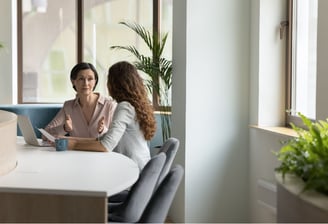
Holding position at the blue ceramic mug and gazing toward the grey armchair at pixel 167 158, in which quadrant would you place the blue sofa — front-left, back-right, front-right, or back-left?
back-left

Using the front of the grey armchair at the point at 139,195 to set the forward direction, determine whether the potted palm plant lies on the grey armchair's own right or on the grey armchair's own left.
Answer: on the grey armchair's own right
